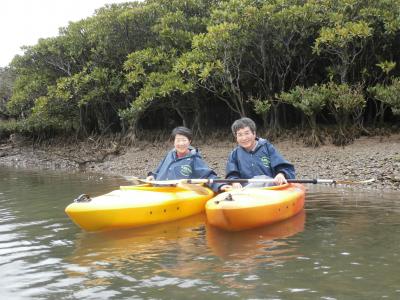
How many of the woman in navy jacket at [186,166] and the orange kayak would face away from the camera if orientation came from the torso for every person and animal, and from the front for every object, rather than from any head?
0

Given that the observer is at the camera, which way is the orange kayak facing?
facing the viewer and to the left of the viewer

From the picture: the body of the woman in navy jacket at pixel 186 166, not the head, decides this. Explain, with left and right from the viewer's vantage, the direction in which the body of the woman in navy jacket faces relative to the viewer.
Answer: facing the viewer

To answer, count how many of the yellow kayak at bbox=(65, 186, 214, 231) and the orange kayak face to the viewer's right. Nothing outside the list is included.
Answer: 0

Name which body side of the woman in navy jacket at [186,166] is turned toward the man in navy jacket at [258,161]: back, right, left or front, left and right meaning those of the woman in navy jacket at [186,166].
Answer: left

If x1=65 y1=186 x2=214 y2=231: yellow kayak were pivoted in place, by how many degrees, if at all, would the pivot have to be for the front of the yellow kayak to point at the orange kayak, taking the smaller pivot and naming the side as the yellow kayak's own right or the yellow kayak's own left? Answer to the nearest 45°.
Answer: approximately 135° to the yellow kayak's own left
